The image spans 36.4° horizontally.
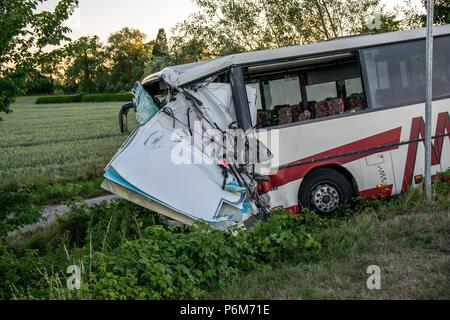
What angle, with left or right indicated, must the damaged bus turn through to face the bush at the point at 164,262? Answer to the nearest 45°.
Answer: approximately 45° to its left

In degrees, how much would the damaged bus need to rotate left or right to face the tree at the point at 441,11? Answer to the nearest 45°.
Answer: approximately 135° to its right

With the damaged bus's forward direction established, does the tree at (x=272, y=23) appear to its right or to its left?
on its right

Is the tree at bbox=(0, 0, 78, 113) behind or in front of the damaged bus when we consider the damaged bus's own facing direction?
in front

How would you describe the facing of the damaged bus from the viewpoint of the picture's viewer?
facing to the left of the viewer
